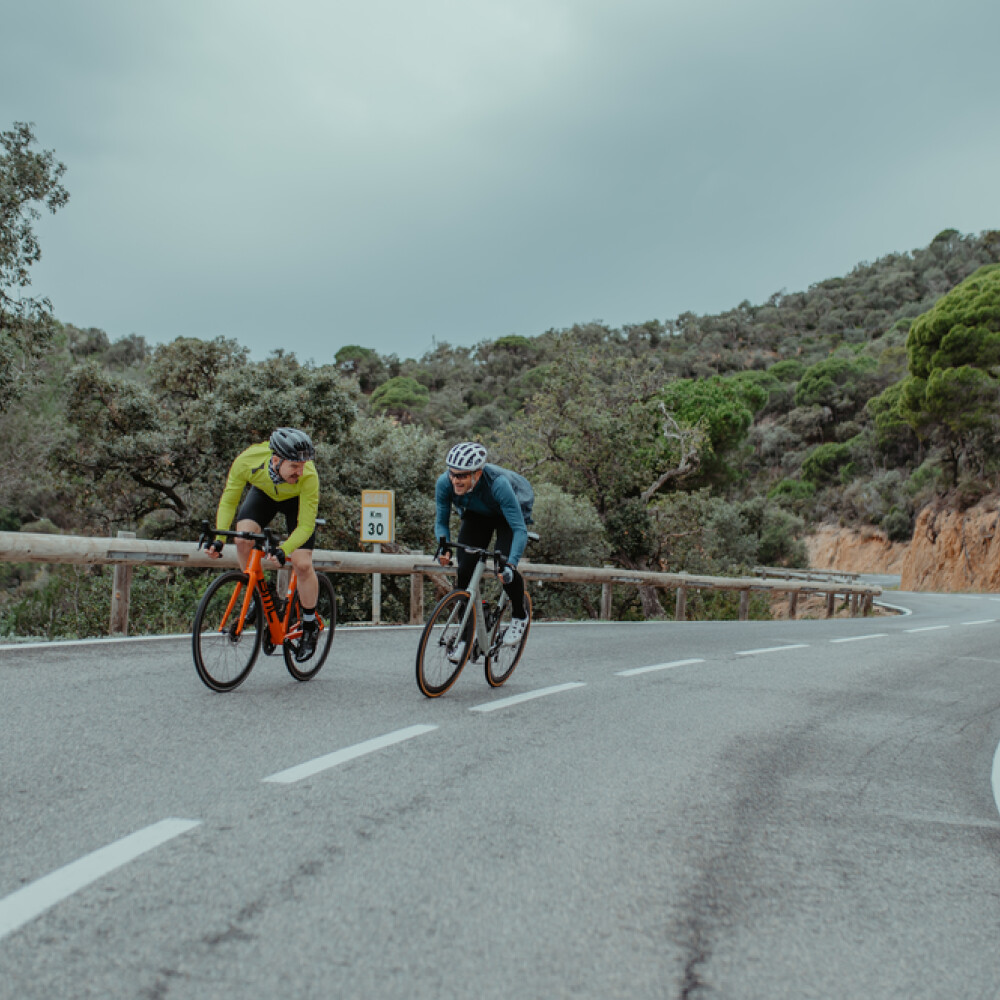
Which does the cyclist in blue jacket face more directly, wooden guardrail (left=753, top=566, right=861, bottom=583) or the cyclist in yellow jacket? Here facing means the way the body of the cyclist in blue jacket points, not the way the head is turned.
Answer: the cyclist in yellow jacket

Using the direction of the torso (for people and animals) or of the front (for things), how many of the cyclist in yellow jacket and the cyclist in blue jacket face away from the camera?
0

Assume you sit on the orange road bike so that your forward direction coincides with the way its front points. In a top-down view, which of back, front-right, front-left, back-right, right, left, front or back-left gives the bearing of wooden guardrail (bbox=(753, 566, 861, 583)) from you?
back

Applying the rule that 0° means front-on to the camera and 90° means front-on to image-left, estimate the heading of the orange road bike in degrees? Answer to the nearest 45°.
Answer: approximately 45°

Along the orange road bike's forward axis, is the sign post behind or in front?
behind

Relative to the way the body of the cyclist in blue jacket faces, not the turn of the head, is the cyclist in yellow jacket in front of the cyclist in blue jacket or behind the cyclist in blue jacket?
in front

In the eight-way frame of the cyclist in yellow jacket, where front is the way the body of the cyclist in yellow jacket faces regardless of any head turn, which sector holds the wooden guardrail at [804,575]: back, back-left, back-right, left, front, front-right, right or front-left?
back

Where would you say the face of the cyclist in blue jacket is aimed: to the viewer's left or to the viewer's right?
to the viewer's left

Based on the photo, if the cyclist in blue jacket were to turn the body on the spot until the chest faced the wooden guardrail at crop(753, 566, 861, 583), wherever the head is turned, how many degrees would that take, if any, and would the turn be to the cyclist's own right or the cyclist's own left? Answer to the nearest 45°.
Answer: approximately 180°

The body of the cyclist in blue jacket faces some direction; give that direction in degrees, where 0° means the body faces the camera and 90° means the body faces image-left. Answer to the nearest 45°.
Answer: approximately 45°

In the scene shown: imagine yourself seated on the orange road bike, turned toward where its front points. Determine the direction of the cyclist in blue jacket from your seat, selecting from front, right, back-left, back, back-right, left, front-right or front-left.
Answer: back-left

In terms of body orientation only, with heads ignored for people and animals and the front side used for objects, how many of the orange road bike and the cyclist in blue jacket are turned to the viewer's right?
0
